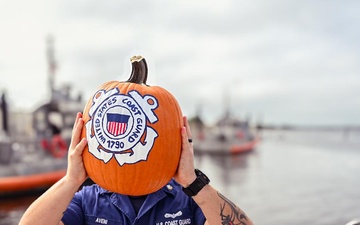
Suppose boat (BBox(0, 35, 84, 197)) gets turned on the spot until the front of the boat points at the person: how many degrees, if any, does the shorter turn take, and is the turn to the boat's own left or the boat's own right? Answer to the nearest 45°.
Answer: approximately 90° to the boat's own right

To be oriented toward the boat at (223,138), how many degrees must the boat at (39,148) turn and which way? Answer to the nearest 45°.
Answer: approximately 45° to its left

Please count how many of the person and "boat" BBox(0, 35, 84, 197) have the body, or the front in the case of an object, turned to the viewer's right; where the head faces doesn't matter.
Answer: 1

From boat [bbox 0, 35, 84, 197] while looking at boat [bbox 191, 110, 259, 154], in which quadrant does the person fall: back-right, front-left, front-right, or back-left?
back-right

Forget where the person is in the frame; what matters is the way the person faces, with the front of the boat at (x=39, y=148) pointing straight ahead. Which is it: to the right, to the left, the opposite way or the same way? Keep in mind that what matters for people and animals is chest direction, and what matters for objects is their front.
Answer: to the right

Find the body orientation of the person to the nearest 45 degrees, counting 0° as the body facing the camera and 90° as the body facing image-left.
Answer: approximately 0°

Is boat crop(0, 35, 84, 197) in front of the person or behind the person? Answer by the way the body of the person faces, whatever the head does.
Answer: behind

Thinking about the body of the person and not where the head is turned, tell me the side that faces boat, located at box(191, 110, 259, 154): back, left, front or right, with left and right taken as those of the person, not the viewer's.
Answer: back
